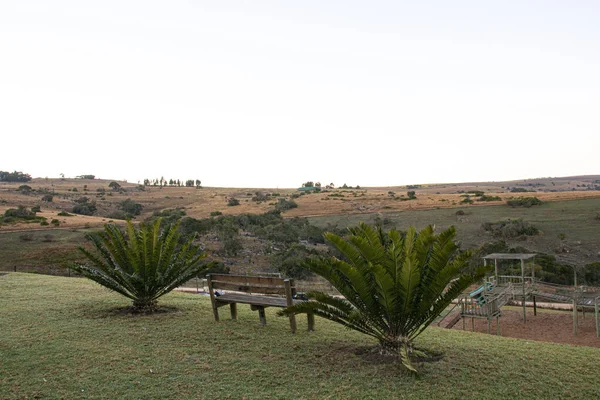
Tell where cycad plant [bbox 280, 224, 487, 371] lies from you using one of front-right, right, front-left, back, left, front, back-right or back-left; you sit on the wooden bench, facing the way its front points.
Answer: right

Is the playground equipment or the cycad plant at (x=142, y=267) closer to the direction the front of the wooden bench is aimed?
the playground equipment

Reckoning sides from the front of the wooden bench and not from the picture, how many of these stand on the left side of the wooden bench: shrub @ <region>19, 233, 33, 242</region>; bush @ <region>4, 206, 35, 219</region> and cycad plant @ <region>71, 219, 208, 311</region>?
3

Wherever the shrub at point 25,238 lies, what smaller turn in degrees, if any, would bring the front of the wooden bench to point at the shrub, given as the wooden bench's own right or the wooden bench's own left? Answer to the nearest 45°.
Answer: approximately 90° to the wooden bench's own left

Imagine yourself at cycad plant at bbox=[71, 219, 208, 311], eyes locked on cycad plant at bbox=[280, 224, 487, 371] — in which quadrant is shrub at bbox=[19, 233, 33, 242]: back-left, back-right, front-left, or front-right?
back-left

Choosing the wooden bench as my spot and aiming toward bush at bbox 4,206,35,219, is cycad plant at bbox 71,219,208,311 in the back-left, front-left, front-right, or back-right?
front-left
